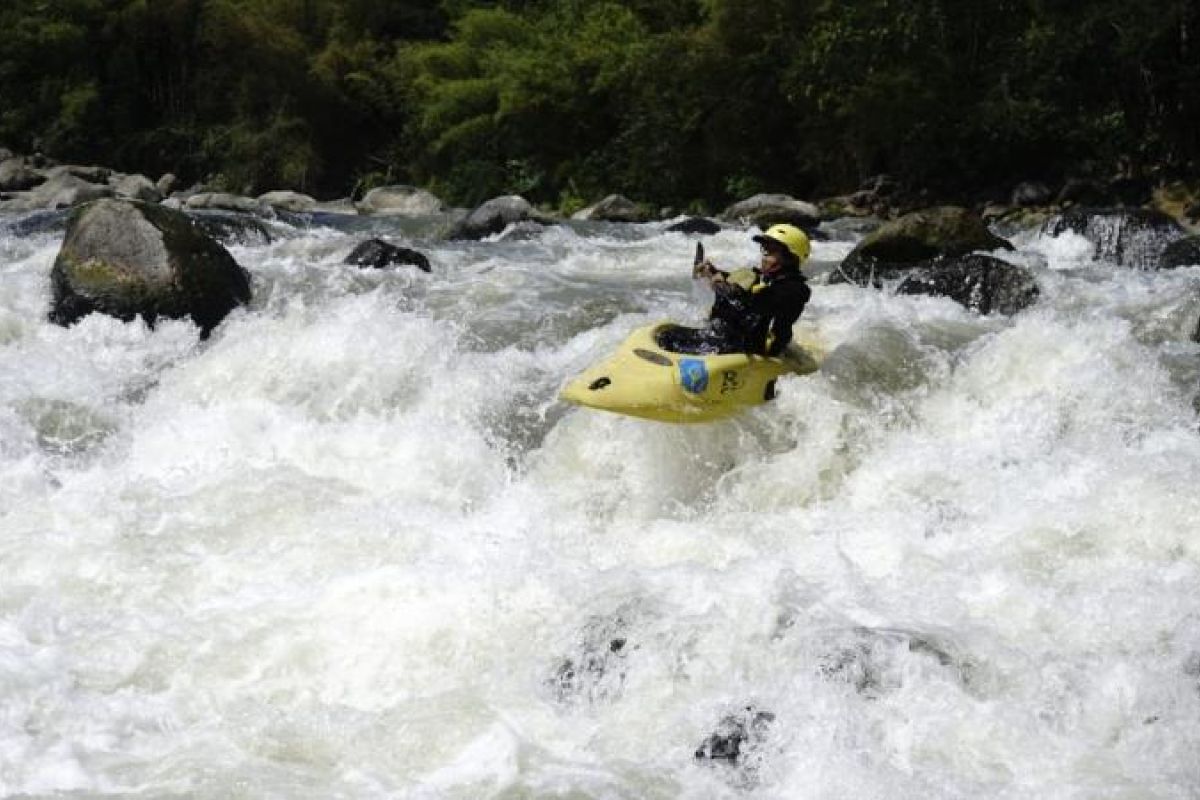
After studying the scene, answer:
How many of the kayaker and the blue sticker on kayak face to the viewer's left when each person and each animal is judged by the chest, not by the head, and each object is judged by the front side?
1

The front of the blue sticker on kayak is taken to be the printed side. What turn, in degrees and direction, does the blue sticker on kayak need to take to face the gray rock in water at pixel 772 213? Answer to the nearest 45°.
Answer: approximately 180°

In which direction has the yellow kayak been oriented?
to the viewer's left

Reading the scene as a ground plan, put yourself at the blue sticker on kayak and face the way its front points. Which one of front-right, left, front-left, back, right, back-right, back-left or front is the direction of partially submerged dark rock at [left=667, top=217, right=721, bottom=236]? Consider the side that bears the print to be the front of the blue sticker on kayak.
back

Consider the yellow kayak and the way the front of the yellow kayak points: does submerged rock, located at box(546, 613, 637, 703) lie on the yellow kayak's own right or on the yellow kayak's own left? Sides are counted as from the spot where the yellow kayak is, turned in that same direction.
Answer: on the yellow kayak's own left

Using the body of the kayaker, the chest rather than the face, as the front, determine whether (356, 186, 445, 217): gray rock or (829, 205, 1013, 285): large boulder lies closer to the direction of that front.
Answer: the gray rock

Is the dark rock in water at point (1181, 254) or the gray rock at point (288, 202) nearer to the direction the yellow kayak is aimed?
the gray rock

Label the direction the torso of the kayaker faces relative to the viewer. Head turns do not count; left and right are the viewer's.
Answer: facing to the left of the viewer
